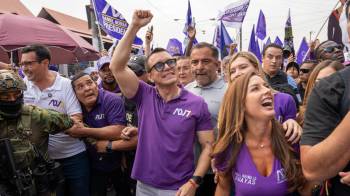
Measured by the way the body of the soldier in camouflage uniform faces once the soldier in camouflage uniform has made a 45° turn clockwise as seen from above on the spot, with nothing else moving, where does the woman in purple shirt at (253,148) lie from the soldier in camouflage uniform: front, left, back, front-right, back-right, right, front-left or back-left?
left

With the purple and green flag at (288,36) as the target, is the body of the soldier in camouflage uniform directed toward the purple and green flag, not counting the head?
no

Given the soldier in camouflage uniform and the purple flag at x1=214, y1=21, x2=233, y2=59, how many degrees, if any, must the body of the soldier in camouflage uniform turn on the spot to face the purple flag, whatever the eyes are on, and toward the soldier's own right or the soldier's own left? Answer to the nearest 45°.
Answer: approximately 135° to the soldier's own left

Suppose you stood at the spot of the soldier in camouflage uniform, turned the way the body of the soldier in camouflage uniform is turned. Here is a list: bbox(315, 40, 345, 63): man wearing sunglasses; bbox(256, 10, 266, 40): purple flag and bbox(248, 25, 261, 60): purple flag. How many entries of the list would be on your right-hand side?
0

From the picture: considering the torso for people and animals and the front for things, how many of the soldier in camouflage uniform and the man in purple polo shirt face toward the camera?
2

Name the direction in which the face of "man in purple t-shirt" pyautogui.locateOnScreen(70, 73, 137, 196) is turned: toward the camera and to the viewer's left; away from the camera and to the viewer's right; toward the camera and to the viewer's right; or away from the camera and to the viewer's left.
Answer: toward the camera and to the viewer's right

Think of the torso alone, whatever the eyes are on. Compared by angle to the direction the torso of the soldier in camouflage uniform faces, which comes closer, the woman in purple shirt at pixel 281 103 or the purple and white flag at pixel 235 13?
the woman in purple shirt

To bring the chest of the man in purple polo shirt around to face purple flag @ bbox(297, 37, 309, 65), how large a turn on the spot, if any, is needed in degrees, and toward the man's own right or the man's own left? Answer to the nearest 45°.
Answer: approximately 135° to the man's own left

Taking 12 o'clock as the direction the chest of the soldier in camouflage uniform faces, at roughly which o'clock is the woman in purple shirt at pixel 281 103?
The woman in purple shirt is roughly at 10 o'clock from the soldier in camouflage uniform.

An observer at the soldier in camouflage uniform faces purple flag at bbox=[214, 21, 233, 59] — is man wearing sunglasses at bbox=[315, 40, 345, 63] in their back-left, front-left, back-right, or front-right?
front-right

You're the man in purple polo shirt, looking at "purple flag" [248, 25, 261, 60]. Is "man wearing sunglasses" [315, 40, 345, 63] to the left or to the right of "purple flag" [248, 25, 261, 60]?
right

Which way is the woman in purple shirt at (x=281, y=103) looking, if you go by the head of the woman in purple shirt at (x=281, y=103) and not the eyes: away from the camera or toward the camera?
toward the camera

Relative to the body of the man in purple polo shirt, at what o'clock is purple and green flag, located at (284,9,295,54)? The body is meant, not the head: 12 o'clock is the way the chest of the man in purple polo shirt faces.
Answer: The purple and green flag is roughly at 7 o'clock from the man in purple polo shirt.

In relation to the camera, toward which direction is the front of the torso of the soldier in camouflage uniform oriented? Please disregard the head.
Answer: toward the camera

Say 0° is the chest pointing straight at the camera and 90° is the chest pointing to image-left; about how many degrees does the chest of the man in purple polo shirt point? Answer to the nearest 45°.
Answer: approximately 0°

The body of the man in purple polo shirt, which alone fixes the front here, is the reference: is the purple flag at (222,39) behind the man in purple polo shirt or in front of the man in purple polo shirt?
behind
